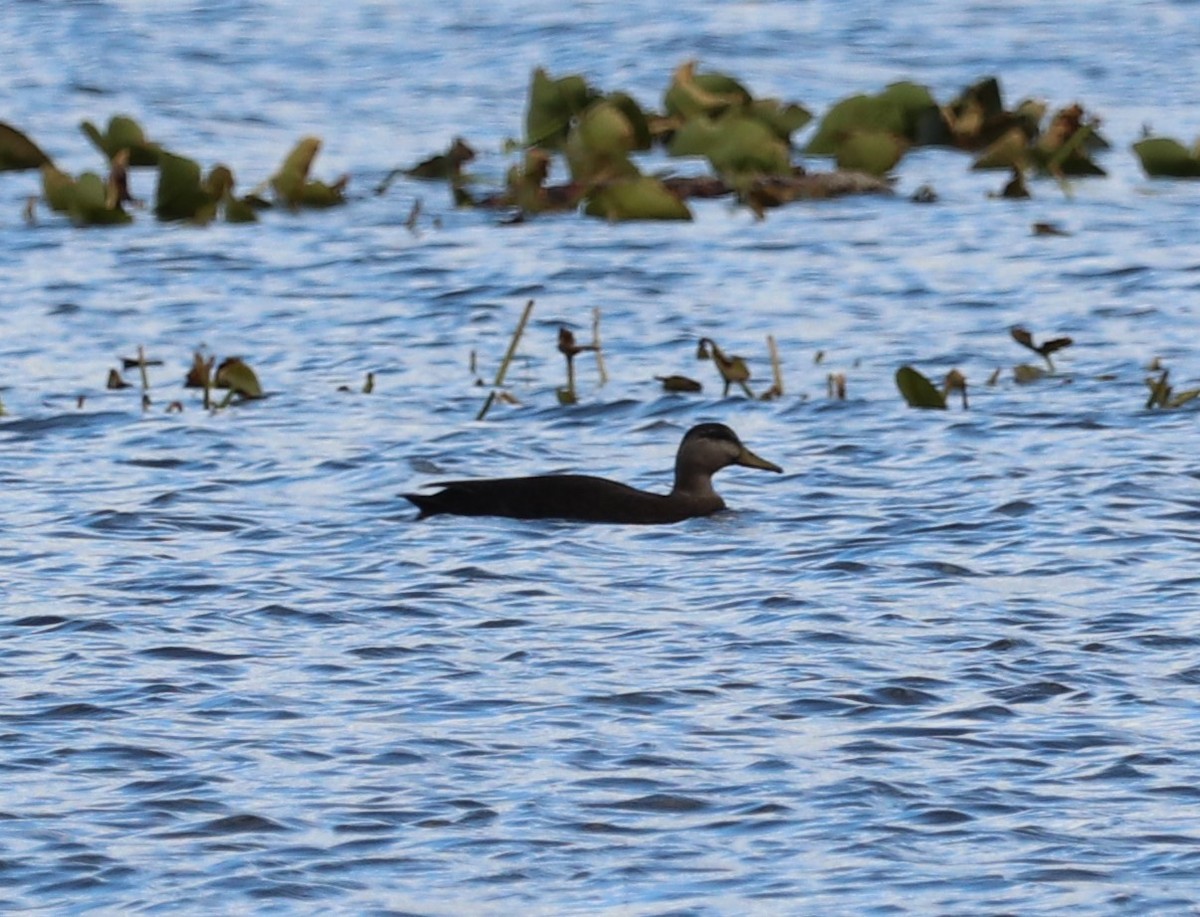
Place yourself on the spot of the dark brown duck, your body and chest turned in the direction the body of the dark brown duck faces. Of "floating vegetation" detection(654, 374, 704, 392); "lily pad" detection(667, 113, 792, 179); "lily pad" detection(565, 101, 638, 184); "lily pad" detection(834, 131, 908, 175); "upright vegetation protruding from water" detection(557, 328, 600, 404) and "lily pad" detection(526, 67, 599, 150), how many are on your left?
6

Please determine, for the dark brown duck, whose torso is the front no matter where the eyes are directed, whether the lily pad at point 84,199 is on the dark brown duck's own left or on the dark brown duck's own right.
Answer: on the dark brown duck's own left

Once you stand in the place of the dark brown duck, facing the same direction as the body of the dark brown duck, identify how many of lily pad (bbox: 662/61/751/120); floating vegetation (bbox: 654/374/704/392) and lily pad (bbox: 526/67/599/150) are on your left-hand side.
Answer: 3

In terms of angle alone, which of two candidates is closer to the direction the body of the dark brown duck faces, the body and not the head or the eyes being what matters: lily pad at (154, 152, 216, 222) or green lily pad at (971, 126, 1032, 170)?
the green lily pad

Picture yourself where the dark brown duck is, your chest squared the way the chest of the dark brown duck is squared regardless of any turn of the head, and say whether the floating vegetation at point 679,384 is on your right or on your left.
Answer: on your left

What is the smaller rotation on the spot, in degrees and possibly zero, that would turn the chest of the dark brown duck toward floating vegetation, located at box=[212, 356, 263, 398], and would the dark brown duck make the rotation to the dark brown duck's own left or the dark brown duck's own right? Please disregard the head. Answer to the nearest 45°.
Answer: approximately 135° to the dark brown duck's own left

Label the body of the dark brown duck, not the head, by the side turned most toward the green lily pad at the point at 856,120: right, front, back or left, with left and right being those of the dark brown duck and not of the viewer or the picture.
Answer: left

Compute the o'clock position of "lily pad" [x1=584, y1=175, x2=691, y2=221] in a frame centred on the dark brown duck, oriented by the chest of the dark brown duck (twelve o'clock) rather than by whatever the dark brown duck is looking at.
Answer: The lily pad is roughly at 9 o'clock from the dark brown duck.

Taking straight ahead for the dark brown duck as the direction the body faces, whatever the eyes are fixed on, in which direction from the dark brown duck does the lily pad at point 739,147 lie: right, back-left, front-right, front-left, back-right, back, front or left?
left

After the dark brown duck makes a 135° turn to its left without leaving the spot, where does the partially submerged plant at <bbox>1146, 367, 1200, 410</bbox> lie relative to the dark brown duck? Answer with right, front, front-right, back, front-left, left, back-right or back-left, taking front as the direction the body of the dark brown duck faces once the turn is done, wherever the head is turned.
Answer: right

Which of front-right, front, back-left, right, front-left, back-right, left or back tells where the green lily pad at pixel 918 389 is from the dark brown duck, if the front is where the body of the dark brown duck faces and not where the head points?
front-left

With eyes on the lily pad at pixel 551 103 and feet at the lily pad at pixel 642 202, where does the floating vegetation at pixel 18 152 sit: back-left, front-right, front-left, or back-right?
front-left

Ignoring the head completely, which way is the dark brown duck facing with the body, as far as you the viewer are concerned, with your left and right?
facing to the right of the viewer

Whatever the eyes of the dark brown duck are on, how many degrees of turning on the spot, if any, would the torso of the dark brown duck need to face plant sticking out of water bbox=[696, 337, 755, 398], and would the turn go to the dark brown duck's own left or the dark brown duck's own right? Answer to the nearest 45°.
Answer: approximately 90° to the dark brown duck's own left

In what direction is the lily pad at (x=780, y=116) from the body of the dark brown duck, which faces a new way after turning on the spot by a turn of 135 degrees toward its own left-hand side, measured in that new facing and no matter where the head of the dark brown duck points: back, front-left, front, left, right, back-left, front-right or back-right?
front-right

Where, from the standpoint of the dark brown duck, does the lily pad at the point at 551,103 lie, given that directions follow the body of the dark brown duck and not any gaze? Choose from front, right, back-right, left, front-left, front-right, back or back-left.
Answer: left

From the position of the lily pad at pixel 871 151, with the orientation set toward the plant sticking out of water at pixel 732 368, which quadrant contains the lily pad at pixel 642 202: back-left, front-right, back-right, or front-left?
front-right
